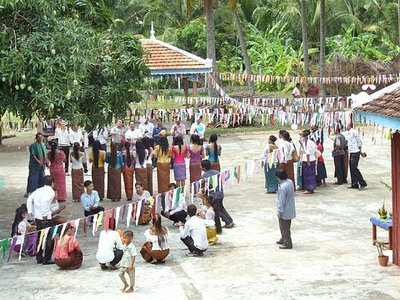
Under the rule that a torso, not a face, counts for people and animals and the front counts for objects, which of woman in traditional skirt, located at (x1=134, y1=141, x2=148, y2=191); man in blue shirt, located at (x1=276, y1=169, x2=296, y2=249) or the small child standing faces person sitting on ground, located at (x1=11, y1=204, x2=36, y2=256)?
the man in blue shirt

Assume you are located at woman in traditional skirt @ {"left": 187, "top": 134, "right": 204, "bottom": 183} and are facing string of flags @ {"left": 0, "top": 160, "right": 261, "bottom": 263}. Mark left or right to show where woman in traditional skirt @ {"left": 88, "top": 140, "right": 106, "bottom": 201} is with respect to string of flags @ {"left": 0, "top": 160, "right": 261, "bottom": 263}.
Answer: right

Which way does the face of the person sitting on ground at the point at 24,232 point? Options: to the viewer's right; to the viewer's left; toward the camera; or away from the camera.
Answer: to the viewer's right
